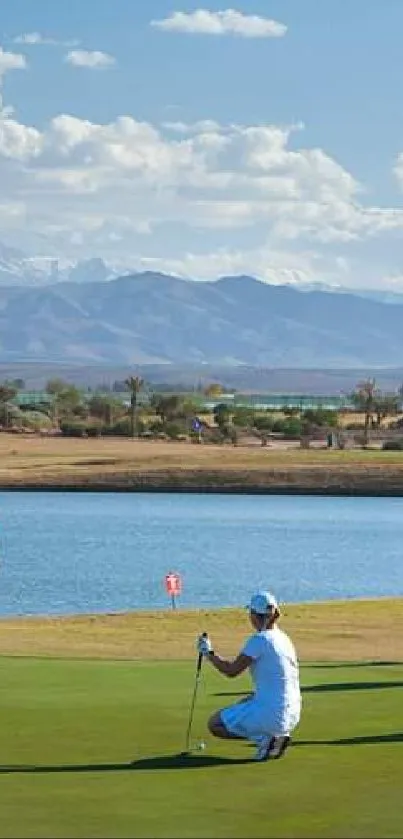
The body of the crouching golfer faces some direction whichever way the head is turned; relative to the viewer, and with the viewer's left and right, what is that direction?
facing away from the viewer and to the left of the viewer
